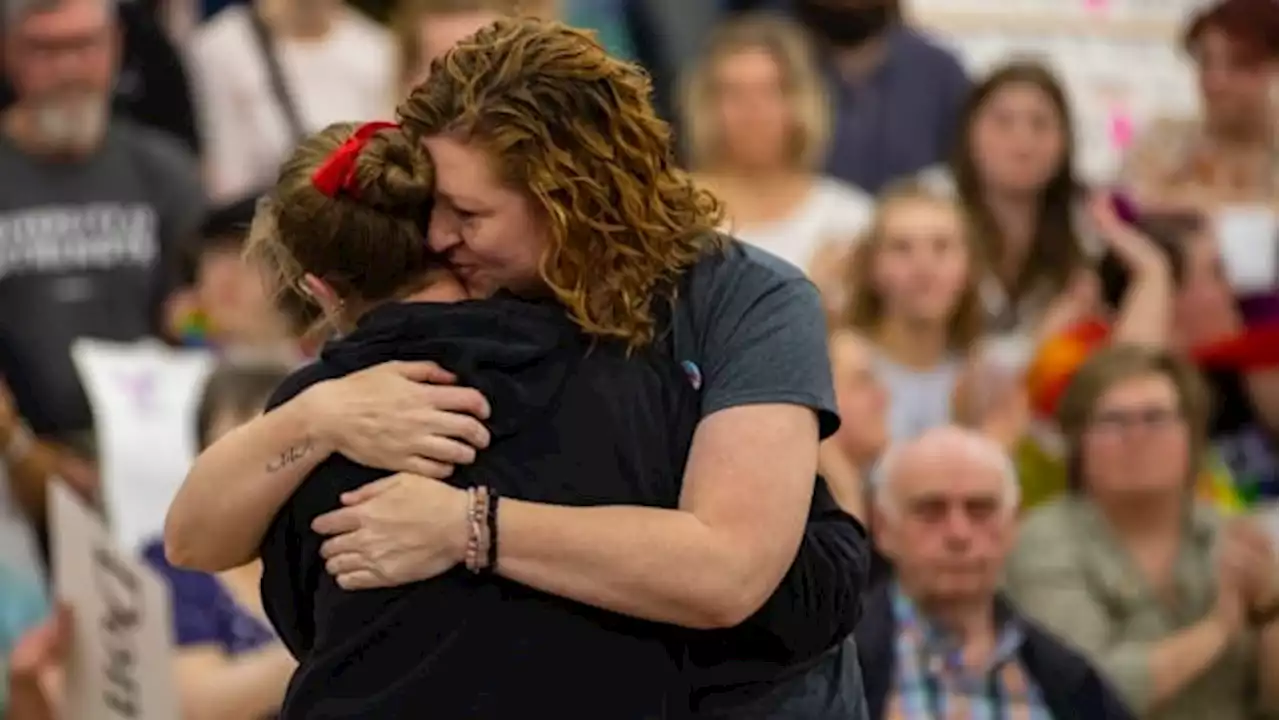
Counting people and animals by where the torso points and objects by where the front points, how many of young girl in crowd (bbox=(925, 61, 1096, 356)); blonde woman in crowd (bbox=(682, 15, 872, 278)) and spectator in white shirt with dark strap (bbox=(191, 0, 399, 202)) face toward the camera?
3

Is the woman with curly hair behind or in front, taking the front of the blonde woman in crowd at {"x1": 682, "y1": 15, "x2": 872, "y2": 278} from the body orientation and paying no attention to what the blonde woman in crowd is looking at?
in front

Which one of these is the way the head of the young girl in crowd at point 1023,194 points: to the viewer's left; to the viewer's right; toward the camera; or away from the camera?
toward the camera

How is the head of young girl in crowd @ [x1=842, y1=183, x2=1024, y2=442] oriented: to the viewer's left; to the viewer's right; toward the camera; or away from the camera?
toward the camera

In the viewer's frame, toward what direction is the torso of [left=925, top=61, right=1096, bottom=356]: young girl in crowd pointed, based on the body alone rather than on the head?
toward the camera

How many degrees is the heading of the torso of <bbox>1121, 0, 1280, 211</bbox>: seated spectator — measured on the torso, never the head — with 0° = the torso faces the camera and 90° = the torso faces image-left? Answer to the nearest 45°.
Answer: approximately 0°

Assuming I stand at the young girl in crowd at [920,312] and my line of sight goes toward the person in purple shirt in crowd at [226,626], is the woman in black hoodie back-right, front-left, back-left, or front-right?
front-left

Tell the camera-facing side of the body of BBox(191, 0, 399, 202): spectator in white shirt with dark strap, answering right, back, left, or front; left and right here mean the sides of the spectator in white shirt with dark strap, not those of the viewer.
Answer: front

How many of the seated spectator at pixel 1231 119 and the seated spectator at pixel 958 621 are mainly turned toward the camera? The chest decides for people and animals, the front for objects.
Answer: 2

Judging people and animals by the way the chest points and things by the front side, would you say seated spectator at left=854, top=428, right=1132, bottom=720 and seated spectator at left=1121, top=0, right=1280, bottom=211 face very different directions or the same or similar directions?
same or similar directions

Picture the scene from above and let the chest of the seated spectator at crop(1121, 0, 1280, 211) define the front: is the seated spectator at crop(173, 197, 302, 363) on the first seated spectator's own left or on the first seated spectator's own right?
on the first seated spectator's own right

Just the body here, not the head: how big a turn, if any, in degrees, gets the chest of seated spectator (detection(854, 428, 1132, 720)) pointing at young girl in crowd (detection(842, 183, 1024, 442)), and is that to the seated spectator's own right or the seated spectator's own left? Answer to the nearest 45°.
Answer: approximately 180°

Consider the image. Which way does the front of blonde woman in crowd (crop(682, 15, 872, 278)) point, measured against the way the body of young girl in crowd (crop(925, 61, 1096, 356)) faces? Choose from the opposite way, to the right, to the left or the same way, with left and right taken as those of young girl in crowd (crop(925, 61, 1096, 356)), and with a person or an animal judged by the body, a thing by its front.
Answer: the same way

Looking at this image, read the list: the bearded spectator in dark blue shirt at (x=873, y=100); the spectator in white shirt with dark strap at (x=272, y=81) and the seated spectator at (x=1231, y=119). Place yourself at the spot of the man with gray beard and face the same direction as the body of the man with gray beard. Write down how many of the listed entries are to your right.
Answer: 0

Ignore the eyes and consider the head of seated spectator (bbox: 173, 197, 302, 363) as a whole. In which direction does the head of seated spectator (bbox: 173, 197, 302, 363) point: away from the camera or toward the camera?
toward the camera

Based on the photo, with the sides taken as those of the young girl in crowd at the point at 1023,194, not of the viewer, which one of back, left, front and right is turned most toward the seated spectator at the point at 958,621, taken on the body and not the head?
front

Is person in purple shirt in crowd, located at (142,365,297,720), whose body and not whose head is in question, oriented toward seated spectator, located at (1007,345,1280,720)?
no

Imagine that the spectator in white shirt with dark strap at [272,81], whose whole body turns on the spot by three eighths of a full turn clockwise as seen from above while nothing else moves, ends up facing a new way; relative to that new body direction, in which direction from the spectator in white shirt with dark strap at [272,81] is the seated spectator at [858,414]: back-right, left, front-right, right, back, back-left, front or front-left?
back

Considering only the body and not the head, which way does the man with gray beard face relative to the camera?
toward the camera
